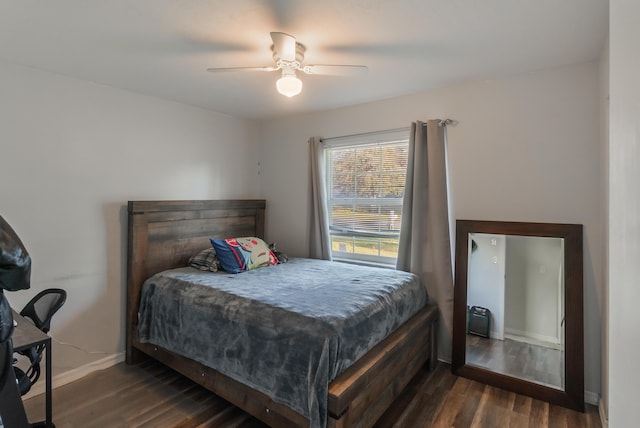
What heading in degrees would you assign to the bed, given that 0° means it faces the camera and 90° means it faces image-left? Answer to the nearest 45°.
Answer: approximately 315°

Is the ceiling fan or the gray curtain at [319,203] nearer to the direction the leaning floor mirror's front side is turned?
the ceiling fan

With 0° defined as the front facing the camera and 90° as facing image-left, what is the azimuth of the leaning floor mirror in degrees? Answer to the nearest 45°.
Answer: approximately 45°

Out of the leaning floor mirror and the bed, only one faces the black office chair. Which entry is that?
the leaning floor mirror

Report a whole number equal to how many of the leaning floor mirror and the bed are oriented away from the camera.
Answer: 0

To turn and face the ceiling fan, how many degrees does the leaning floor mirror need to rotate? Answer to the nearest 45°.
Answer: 0° — it already faces it

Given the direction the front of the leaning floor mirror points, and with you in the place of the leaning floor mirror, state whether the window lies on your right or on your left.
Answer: on your right

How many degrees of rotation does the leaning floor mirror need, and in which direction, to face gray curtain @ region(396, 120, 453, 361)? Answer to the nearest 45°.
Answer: approximately 45° to its right

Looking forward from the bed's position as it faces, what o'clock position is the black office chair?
The black office chair is roughly at 4 o'clock from the bed.
